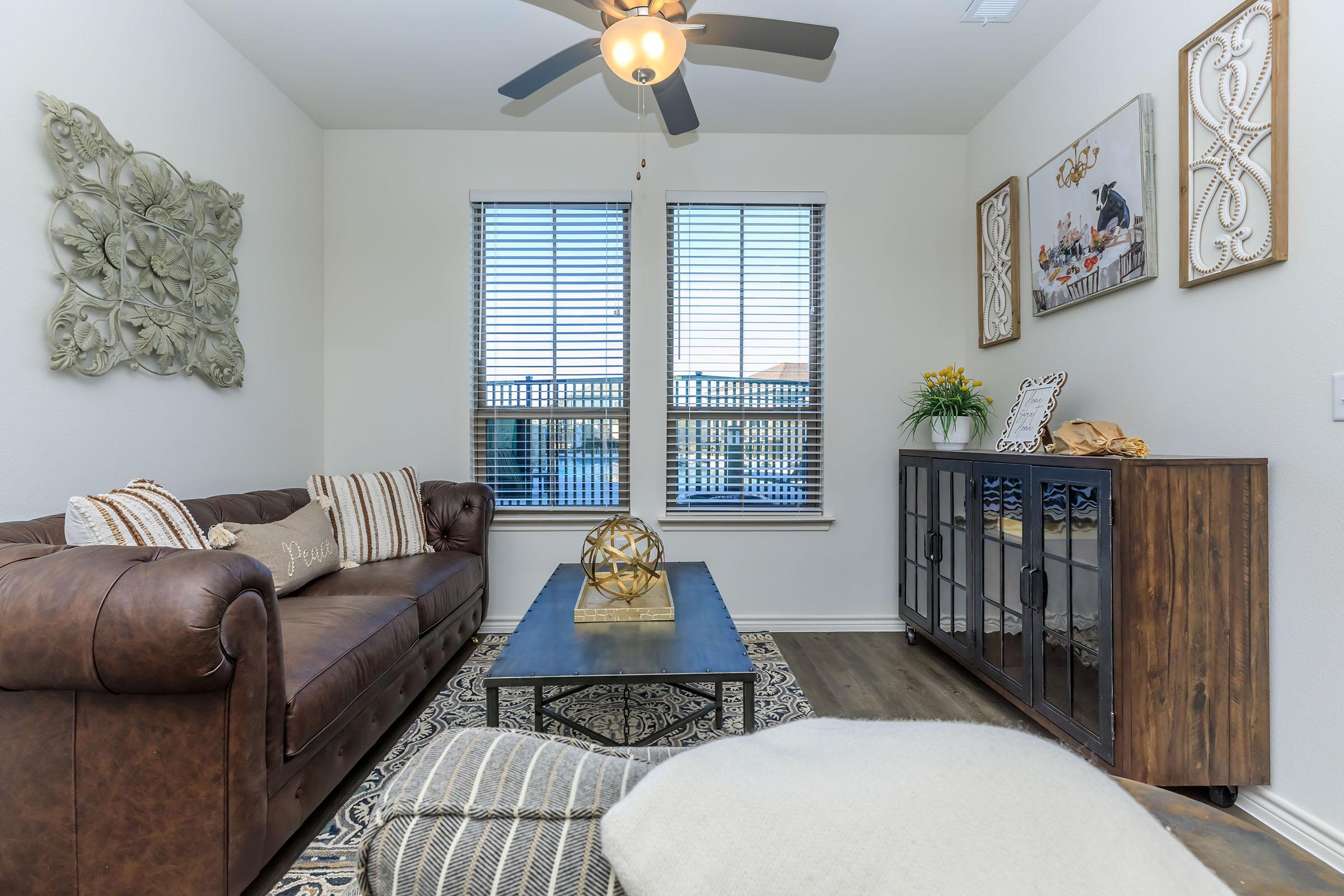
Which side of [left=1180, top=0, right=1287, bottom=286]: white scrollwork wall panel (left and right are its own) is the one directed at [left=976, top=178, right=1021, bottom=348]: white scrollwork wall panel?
right

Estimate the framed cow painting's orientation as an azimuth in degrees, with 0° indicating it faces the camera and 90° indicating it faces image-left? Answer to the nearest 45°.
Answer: approximately 45°

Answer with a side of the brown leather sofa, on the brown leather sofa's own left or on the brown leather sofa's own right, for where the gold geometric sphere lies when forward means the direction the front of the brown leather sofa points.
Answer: on the brown leather sofa's own left

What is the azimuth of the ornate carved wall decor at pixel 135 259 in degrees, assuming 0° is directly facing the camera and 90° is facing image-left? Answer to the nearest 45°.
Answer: approximately 315°

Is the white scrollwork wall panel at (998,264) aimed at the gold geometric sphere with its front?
yes

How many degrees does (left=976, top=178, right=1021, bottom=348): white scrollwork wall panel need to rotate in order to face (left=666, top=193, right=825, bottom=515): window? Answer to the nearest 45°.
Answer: approximately 45° to its right
